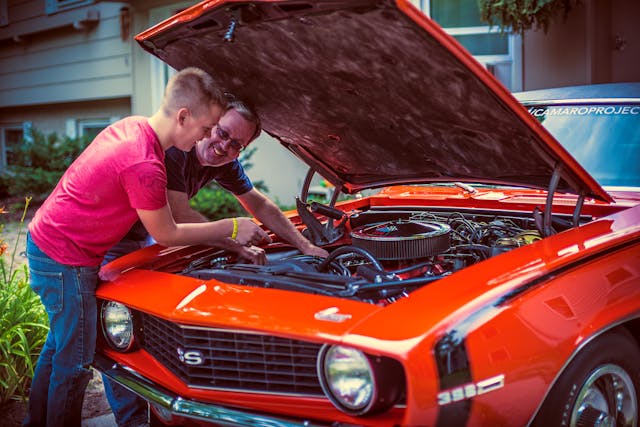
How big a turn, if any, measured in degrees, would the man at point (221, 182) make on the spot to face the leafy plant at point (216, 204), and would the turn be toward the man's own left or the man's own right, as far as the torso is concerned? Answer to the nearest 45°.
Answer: approximately 135° to the man's own left

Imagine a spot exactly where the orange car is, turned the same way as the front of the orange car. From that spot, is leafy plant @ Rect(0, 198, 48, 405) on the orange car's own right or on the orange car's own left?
on the orange car's own right

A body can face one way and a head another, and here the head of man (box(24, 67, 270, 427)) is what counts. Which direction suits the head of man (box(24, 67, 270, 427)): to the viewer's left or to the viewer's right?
to the viewer's right

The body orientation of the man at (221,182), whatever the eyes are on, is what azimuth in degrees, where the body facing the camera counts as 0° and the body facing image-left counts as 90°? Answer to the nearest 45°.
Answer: approximately 315°

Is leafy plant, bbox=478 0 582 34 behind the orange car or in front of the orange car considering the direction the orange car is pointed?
behind

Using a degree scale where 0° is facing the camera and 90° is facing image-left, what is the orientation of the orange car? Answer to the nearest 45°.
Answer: approximately 45°
